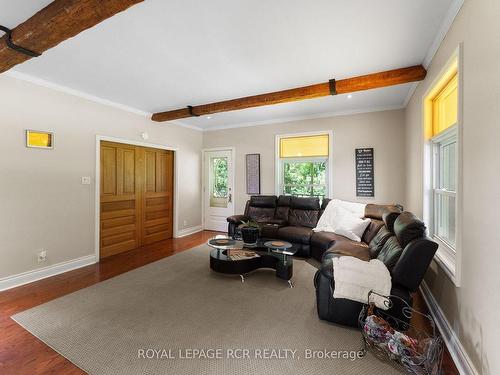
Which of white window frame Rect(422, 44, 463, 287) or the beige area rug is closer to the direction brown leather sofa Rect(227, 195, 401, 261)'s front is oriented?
the beige area rug

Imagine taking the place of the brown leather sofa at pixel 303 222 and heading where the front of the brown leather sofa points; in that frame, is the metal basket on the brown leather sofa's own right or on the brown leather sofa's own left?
on the brown leather sofa's own left

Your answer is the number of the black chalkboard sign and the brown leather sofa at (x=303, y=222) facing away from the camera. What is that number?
0

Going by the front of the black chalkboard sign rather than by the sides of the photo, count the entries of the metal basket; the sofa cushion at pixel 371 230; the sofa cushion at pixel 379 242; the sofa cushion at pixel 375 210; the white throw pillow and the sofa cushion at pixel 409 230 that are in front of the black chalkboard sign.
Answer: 6

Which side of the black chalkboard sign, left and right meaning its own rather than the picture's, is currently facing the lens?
front

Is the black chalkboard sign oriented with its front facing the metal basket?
yes

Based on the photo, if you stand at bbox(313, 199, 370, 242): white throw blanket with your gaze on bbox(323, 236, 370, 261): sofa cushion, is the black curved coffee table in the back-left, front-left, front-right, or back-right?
front-right

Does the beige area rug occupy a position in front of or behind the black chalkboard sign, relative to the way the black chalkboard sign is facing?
in front

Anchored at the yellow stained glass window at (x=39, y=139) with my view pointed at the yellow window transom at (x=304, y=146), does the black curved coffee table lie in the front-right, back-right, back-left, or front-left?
front-right

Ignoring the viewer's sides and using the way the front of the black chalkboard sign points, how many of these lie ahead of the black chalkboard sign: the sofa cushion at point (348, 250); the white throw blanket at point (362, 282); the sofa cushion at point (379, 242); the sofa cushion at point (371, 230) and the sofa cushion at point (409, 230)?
5

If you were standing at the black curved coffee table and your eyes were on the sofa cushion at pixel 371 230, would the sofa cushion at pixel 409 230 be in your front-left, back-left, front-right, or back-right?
front-right

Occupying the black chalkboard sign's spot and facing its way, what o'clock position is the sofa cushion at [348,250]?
The sofa cushion is roughly at 12 o'clock from the black chalkboard sign.

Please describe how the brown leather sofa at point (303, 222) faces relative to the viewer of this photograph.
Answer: facing the viewer and to the left of the viewer

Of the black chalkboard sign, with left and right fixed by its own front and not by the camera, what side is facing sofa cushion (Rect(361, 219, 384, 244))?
front

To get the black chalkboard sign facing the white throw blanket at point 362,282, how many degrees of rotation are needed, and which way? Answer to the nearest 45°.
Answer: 0° — it already faces it
